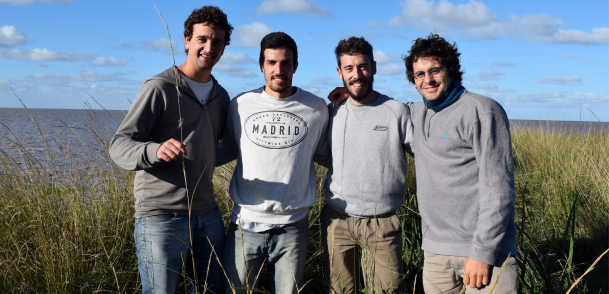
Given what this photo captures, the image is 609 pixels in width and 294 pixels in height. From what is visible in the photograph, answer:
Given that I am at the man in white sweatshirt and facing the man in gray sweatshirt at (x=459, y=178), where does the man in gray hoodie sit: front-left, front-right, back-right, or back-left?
back-right

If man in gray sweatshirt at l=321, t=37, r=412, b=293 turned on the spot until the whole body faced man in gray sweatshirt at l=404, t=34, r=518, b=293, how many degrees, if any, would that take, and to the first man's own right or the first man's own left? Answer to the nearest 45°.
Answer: approximately 45° to the first man's own left

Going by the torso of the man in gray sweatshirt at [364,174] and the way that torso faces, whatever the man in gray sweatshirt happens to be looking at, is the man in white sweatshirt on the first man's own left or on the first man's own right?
on the first man's own right

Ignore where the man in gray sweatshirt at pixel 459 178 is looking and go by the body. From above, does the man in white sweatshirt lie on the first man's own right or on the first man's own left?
on the first man's own right

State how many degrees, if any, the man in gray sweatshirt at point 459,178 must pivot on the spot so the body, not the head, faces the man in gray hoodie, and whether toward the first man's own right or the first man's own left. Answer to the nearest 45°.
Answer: approximately 45° to the first man's own right

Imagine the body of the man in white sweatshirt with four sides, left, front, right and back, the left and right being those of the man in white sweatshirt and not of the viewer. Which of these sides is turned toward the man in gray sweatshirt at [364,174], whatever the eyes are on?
left

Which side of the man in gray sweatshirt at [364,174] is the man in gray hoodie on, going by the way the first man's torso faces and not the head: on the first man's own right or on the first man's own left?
on the first man's own right

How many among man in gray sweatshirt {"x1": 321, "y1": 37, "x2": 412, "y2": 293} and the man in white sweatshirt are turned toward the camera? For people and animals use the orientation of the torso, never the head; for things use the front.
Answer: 2

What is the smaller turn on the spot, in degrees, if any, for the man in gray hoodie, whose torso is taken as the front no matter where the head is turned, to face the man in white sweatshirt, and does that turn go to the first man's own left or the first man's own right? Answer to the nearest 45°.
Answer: approximately 45° to the first man's own left

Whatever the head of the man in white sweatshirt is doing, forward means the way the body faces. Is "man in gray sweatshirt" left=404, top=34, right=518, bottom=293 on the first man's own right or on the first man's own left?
on the first man's own left
